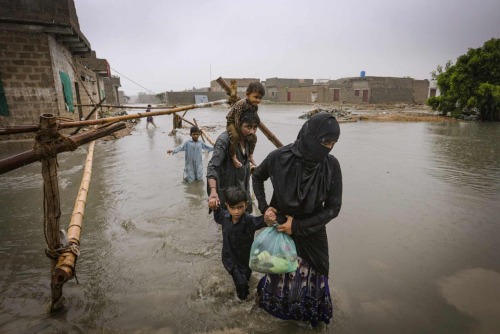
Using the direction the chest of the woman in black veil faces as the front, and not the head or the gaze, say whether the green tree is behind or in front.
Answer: behind

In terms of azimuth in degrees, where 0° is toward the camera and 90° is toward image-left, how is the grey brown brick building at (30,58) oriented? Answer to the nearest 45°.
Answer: approximately 270°

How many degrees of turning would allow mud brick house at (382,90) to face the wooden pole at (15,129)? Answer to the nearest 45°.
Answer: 0° — it already faces it

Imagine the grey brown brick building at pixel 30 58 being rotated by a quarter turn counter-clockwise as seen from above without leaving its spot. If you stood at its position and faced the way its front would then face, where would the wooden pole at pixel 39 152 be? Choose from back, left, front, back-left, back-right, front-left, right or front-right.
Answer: back

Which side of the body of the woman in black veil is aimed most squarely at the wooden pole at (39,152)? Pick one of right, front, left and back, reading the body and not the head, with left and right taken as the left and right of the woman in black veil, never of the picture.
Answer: right

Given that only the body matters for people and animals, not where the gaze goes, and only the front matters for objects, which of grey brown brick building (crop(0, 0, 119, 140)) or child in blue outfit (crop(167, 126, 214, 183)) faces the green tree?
the grey brown brick building

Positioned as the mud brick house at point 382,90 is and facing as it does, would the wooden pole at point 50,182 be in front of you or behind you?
in front

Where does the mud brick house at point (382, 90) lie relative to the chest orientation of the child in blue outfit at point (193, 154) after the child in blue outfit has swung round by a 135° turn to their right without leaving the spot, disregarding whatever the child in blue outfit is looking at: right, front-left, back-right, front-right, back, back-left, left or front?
right

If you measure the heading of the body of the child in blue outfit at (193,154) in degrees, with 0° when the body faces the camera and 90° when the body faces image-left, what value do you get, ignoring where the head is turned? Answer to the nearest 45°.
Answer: approximately 0°

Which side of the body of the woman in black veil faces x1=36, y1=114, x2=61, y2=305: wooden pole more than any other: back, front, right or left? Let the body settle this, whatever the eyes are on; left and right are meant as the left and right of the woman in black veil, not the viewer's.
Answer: right

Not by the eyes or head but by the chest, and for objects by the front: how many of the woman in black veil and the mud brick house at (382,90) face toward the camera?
2

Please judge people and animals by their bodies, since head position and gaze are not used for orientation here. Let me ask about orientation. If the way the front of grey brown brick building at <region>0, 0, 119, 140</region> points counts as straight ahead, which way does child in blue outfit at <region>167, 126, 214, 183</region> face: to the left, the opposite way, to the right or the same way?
to the right
